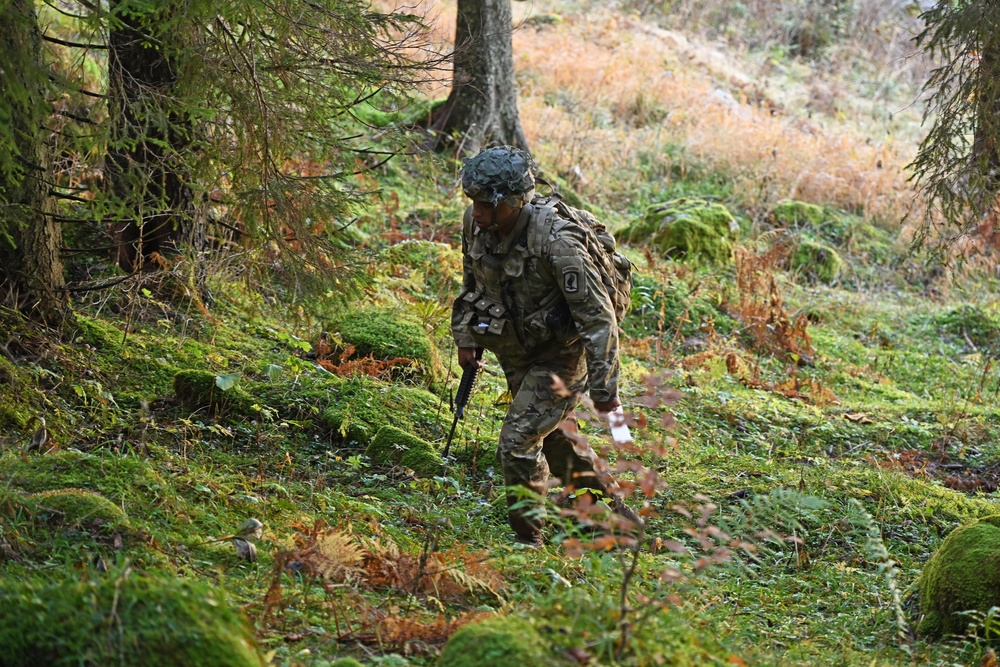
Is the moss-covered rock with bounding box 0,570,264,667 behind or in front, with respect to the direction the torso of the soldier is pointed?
in front

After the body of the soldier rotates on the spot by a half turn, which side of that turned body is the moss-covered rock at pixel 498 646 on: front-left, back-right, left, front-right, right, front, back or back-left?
back-right

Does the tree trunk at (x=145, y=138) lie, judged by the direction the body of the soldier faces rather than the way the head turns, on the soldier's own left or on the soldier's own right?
on the soldier's own right

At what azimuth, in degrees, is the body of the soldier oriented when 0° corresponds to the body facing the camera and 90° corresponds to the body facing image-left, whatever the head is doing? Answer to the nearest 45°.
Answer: approximately 45°

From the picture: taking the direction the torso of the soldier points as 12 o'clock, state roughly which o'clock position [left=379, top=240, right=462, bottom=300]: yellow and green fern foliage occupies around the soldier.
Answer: The yellow and green fern foliage is roughly at 4 o'clock from the soldier.

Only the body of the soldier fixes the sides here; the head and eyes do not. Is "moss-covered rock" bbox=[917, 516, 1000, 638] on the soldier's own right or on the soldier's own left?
on the soldier's own left

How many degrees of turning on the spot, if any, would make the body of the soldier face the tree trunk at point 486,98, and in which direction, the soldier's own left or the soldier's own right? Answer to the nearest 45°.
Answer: approximately 135° to the soldier's own right

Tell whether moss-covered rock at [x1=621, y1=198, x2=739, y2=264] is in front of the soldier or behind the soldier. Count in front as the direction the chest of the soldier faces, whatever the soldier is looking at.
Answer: behind

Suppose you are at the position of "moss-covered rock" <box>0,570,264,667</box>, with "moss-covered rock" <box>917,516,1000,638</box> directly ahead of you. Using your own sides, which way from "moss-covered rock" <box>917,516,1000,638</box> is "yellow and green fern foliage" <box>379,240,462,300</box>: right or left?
left

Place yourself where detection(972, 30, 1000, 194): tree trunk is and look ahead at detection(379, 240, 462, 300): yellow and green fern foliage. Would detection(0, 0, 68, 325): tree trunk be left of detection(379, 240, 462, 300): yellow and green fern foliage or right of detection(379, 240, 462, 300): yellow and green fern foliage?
left

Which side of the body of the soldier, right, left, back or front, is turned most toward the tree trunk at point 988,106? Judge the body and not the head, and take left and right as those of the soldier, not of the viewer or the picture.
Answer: back
